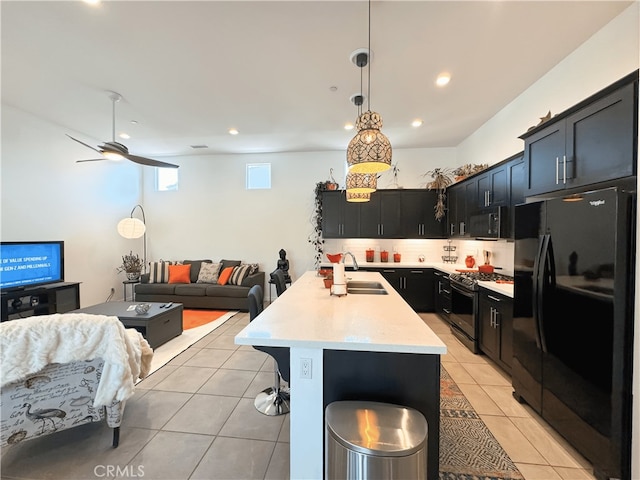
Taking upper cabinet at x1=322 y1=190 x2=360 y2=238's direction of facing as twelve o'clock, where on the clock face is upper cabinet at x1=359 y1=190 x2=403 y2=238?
upper cabinet at x1=359 y1=190 x2=403 y2=238 is roughly at 9 o'clock from upper cabinet at x1=322 y1=190 x2=360 y2=238.

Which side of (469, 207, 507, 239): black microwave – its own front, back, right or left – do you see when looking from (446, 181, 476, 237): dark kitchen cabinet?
right

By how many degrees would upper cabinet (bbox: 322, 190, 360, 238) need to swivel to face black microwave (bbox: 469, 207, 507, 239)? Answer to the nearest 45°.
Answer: approximately 45° to its left

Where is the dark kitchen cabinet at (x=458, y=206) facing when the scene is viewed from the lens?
facing the viewer and to the left of the viewer

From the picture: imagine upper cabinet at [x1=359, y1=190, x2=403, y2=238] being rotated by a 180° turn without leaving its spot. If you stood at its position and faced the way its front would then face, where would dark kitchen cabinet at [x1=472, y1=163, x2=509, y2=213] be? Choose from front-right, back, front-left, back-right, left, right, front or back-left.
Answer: back-right

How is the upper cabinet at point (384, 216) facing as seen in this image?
toward the camera

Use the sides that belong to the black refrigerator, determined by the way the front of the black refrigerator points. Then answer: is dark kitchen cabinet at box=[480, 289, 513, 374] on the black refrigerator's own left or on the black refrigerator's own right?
on the black refrigerator's own right

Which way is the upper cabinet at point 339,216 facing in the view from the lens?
facing the viewer

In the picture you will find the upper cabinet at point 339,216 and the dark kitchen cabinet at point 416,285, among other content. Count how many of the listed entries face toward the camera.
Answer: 2

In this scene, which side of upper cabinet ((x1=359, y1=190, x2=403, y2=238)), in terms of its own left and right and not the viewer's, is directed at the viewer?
front

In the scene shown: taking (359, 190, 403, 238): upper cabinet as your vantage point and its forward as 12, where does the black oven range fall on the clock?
The black oven range is roughly at 11 o'clock from the upper cabinet.

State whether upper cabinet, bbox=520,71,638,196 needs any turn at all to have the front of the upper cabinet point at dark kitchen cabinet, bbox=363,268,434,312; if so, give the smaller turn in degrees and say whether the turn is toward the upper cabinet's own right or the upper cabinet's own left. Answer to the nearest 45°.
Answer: approximately 90° to the upper cabinet's own right

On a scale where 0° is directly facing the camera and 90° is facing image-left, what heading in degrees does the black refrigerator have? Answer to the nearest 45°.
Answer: approximately 45°

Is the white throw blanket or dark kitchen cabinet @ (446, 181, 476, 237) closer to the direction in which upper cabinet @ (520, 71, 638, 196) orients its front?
the white throw blanket

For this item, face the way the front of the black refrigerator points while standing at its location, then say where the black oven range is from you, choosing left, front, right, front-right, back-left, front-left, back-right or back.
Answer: right
